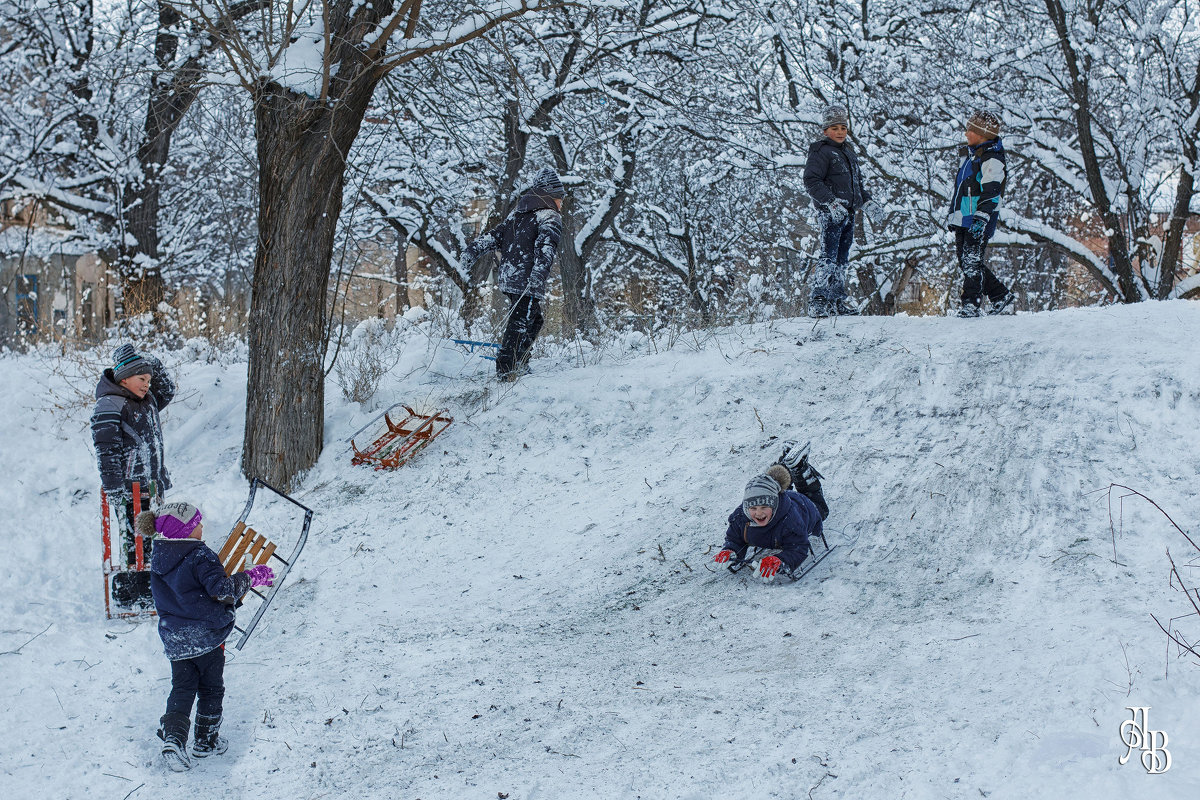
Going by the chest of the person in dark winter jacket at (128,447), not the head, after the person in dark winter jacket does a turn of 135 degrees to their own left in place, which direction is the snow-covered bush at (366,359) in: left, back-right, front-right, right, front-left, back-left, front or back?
front-right

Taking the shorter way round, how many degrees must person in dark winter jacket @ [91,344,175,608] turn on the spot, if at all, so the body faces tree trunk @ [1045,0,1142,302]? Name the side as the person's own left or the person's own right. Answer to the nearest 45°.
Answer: approximately 45° to the person's own left

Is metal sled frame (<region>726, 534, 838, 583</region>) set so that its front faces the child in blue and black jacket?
no

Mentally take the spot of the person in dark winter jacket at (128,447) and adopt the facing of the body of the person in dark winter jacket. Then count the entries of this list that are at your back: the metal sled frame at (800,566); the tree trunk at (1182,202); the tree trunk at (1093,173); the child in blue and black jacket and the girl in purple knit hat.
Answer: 0

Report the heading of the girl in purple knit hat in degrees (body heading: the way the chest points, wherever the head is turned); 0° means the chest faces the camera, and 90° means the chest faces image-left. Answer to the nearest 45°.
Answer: approximately 225°

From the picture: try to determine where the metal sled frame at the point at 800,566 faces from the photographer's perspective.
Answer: facing the viewer and to the left of the viewer

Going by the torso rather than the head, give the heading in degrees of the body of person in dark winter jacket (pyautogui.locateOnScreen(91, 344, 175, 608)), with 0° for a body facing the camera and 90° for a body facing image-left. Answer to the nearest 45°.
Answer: approximately 315°

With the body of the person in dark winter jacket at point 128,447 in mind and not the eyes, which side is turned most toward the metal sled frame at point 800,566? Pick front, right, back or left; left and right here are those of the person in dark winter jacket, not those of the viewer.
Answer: front

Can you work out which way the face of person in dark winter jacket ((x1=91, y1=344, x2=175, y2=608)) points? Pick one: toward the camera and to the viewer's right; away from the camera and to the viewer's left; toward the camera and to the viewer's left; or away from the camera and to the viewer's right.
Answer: toward the camera and to the viewer's right

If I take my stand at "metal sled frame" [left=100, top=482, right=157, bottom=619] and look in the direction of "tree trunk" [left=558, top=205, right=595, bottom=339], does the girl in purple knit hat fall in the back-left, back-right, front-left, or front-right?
back-right

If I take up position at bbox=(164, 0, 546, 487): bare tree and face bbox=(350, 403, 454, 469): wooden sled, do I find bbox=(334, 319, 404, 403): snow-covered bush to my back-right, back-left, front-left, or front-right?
front-left

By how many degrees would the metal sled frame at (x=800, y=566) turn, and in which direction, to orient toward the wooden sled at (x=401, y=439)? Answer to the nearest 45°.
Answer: approximately 90° to its right

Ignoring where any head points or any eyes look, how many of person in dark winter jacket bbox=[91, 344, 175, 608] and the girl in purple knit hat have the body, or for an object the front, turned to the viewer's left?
0

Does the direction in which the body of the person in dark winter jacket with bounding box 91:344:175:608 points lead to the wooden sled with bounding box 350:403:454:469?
no

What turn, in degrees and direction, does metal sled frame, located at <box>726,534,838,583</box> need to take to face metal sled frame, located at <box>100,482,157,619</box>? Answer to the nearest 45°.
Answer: approximately 45° to its right

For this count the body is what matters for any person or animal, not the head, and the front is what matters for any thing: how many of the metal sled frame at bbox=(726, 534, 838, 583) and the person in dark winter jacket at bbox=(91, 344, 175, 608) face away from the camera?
0

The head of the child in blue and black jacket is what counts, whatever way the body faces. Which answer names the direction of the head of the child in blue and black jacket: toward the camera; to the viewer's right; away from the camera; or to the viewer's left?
to the viewer's left

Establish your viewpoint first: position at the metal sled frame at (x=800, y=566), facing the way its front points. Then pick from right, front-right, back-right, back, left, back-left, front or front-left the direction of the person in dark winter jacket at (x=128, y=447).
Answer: front-right
